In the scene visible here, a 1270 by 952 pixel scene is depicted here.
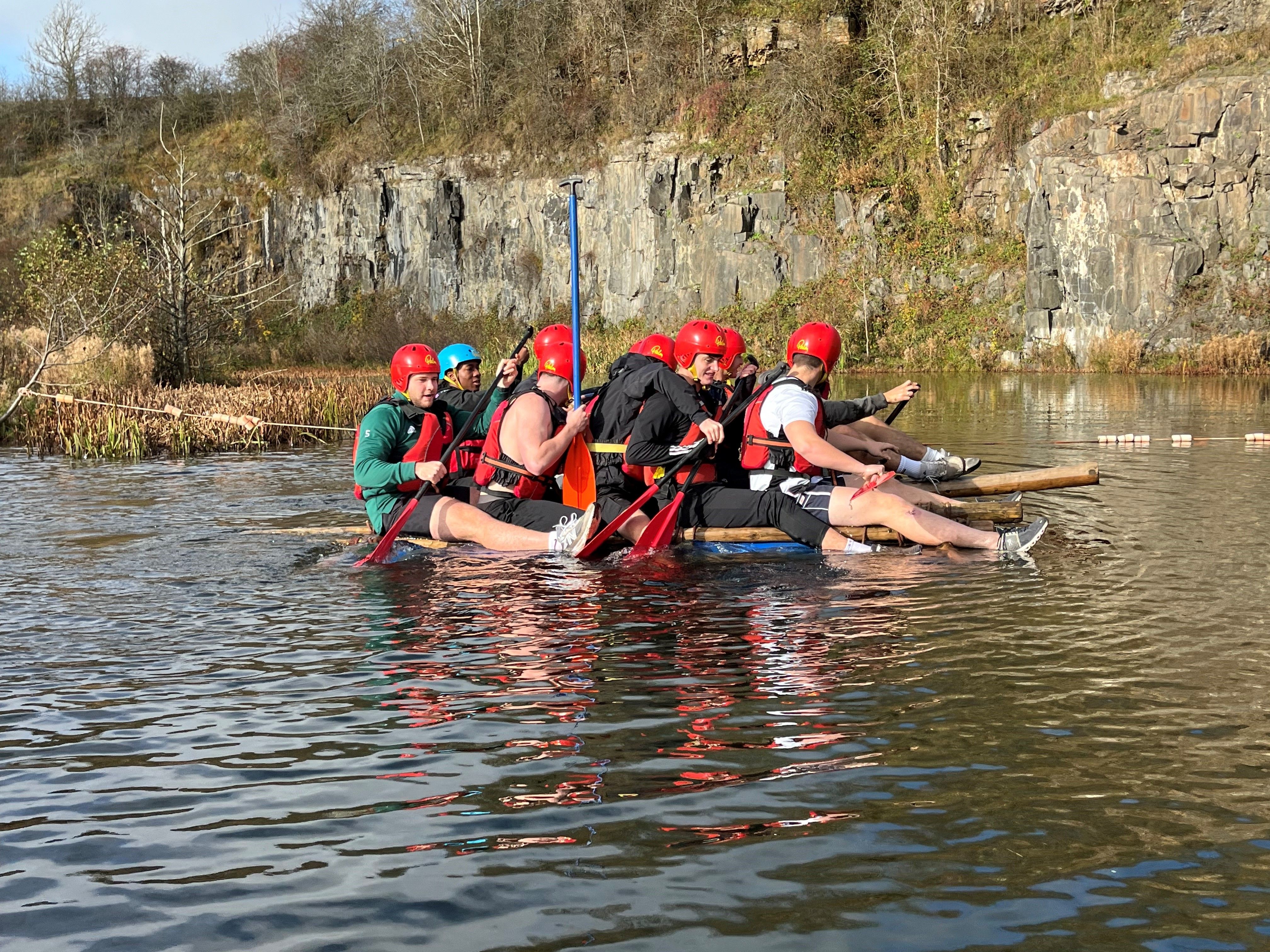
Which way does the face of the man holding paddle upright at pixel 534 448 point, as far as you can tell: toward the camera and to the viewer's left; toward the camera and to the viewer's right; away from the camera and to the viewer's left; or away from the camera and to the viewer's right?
away from the camera and to the viewer's right

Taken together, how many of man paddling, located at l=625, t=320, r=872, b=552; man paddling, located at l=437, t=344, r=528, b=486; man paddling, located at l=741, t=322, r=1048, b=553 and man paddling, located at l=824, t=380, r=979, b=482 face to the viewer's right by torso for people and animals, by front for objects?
4

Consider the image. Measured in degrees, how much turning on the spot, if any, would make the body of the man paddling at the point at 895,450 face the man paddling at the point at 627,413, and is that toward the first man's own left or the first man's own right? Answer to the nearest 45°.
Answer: approximately 135° to the first man's own right

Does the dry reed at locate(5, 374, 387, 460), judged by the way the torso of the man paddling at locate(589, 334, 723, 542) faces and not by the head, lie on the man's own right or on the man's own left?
on the man's own left

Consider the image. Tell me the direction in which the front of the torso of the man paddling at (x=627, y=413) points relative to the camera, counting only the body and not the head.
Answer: to the viewer's right

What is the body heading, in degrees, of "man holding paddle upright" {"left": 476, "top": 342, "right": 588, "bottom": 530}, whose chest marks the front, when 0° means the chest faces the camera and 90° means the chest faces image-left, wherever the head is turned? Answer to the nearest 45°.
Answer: approximately 270°

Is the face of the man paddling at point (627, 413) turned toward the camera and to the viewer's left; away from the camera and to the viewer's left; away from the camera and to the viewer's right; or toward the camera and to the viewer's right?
away from the camera and to the viewer's right

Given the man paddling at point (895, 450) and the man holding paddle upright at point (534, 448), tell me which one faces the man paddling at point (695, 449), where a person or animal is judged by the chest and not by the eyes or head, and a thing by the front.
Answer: the man holding paddle upright at point (534, 448)

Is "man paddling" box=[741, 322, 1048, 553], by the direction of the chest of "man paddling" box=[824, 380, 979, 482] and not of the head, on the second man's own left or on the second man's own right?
on the second man's own right

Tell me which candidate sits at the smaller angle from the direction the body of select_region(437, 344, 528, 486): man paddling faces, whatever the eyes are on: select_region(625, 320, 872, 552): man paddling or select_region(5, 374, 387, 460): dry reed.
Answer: the man paddling

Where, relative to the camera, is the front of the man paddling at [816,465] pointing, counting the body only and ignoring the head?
to the viewer's right

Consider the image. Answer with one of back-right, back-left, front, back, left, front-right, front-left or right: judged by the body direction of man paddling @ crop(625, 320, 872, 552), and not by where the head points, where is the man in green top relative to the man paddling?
back

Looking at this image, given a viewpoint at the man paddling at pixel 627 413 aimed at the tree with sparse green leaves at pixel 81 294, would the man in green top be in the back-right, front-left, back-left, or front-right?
front-left

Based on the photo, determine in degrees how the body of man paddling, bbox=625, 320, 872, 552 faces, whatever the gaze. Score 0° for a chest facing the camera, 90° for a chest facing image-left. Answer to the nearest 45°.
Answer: approximately 270°

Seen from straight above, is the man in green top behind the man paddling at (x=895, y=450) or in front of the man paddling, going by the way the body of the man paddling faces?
behind

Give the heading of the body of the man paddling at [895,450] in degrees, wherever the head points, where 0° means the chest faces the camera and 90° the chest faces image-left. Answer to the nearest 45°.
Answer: approximately 270°

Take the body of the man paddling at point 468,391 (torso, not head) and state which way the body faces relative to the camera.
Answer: to the viewer's right
